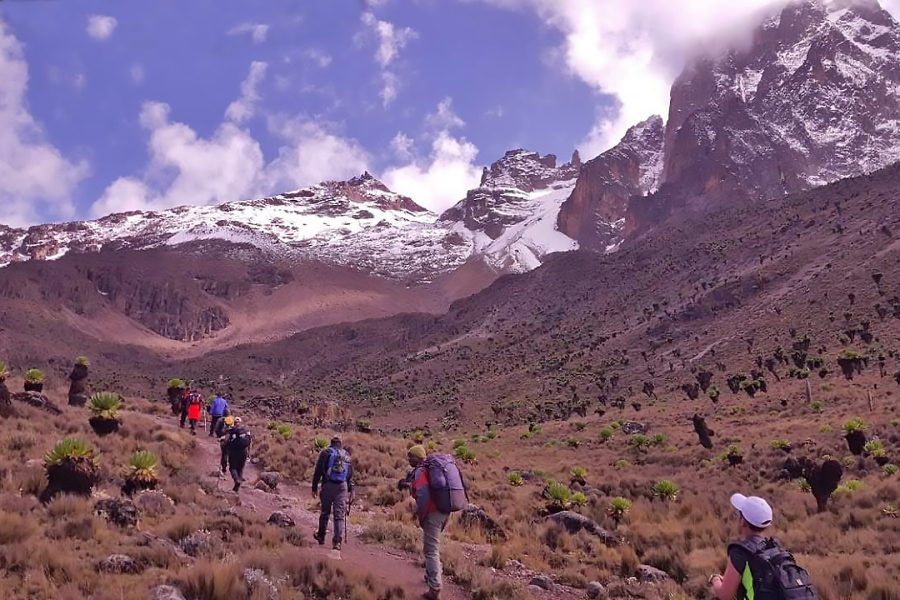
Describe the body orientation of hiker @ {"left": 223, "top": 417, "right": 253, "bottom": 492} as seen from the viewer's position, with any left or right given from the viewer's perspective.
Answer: facing away from the viewer

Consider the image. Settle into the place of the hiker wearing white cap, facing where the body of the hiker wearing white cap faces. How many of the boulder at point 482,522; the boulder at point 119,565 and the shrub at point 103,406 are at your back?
0

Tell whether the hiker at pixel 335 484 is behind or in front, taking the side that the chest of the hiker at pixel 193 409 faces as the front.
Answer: behind

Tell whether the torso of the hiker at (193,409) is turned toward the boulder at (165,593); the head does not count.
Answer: no

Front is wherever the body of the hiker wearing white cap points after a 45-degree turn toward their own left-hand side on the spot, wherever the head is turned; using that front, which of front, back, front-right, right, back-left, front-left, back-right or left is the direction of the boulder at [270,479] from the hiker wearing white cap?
front-right

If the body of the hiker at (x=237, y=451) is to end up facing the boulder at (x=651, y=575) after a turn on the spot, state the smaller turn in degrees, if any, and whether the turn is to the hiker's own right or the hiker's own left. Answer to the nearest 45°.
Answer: approximately 135° to the hiker's own right

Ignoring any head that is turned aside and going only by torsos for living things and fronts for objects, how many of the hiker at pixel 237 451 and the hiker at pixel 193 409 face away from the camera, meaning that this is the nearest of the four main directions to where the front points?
2

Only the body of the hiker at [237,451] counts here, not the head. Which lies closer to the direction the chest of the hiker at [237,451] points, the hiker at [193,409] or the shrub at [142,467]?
the hiker

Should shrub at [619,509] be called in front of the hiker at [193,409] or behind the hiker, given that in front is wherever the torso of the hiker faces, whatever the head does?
behind

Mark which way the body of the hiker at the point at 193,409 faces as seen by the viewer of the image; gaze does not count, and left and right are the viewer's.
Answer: facing away from the viewer

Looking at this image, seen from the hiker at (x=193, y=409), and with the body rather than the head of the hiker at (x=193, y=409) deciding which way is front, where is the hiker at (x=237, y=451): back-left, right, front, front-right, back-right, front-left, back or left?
back

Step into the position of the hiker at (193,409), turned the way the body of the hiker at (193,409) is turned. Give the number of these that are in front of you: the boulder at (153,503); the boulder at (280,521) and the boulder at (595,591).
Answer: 0

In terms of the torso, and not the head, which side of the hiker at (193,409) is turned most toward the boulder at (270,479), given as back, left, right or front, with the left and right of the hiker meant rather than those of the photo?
back

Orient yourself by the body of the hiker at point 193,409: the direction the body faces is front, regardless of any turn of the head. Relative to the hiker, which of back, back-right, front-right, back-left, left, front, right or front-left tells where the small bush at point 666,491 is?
back-right

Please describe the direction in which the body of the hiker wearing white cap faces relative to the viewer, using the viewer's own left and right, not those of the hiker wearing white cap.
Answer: facing away from the viewer and to the left of the viewer

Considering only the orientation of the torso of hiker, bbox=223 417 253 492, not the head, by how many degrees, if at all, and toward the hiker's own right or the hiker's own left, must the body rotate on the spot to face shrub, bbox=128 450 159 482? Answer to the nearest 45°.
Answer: approximately 135° to the hiker's own left

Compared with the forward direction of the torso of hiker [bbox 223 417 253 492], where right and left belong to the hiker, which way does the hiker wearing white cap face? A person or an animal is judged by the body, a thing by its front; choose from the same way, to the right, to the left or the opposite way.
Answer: the same way
